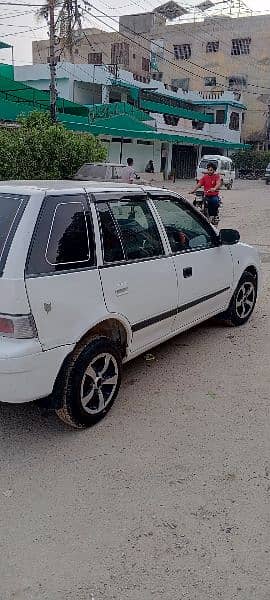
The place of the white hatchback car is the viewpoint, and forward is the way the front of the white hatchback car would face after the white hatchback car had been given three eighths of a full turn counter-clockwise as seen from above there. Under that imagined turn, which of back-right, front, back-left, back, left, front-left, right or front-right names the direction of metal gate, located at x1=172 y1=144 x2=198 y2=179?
right

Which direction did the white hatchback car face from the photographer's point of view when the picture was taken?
facing away from the viewer and to the right of the viewer

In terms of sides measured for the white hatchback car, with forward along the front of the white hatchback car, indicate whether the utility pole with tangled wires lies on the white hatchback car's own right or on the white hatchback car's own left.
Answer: on the white hatchback car's own left

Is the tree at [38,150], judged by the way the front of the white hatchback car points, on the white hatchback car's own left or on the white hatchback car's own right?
on the white hatchback car's own left

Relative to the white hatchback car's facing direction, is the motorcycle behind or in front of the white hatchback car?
in front
